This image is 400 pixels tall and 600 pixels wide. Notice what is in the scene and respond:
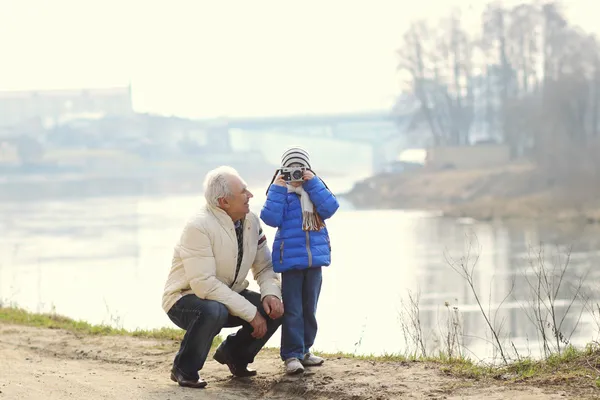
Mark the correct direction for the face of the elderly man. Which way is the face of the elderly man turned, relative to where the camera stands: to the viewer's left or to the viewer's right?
to the viewer's right

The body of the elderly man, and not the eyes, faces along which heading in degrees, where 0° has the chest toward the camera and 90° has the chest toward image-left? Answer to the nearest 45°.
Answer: approximately 315°
